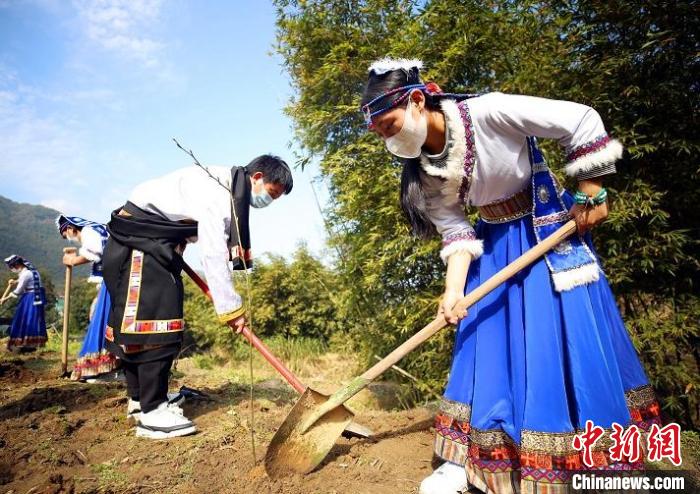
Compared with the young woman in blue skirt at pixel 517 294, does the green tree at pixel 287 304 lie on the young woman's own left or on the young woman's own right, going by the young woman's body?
on the young woman's own right

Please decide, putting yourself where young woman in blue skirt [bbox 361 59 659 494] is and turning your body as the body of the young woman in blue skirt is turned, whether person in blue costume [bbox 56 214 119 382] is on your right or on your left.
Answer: on your right

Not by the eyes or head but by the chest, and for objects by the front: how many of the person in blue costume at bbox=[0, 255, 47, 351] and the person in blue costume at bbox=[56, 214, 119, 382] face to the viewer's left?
2

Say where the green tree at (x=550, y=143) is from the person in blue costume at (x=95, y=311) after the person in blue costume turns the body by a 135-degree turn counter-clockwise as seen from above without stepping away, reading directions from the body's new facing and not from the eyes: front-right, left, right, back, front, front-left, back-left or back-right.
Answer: front

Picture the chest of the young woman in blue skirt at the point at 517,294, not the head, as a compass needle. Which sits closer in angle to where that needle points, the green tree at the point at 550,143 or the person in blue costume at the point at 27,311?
the person in blue costume

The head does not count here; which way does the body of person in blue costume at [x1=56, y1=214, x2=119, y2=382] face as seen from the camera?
to the viewer's left

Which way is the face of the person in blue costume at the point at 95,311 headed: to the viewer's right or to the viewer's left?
to the viewer's left

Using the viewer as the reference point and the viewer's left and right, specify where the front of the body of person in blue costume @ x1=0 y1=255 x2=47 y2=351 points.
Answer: facing to the left of the viewer

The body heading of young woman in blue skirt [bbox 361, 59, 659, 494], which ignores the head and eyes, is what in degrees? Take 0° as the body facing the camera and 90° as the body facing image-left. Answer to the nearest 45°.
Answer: approximately 45°
